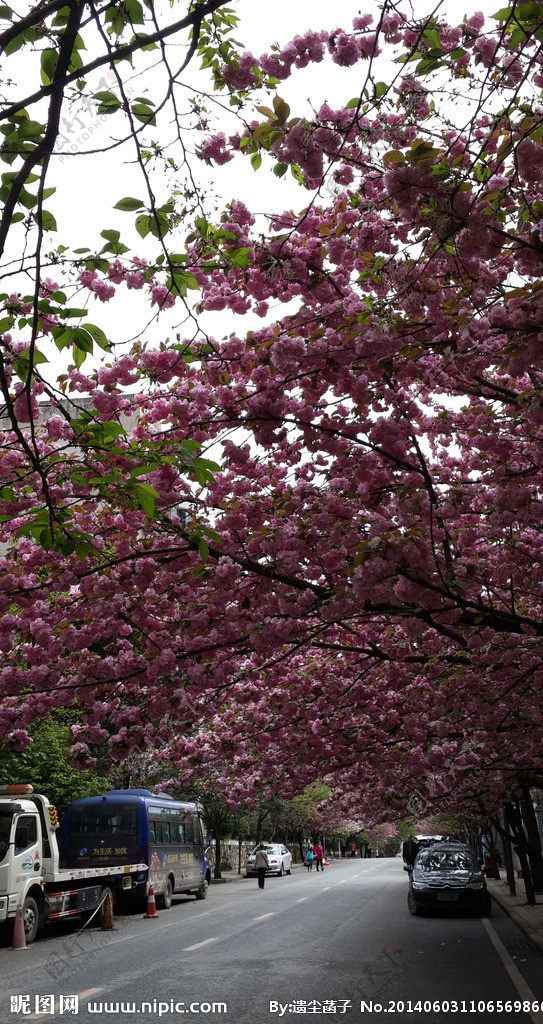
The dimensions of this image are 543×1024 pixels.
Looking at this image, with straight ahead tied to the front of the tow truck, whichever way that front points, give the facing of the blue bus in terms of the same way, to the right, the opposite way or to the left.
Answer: the opposite way

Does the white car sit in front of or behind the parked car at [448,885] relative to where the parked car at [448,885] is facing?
behind

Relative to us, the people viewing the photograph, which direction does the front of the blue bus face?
facing away from the viewer and to the right of the viewer

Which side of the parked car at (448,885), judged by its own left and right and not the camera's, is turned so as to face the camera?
front

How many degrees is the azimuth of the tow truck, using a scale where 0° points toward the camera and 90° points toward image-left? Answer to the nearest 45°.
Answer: approximately 45°

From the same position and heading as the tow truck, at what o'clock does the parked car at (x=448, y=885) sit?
The parked car is roughly at 7 o'clock from the tow truck.

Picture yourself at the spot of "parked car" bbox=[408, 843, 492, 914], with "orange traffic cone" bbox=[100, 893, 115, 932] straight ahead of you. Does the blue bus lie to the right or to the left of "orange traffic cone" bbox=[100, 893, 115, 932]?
right

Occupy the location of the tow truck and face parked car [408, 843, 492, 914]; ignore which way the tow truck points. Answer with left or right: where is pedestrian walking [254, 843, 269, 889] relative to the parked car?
left

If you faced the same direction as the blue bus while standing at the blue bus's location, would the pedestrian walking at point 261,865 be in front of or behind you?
in front
